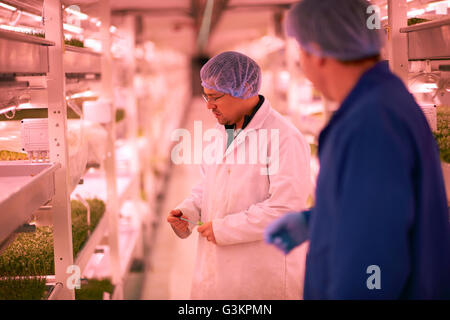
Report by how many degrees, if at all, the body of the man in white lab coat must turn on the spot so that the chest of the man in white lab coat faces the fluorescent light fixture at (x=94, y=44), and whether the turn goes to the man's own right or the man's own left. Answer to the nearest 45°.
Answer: approximately 90° to the man's own right

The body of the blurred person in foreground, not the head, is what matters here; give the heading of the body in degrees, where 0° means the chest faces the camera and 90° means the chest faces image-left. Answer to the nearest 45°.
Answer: approximately 135°

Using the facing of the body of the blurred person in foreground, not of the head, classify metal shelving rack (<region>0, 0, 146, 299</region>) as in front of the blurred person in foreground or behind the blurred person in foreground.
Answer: in front

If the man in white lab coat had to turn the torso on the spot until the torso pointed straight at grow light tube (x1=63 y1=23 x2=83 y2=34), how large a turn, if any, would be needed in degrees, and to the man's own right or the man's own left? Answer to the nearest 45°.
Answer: approximately 90° to the man's own right

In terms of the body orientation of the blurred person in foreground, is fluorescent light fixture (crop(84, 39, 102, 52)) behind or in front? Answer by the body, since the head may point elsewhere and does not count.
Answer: in front

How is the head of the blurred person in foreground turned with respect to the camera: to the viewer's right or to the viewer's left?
to the viewer's left

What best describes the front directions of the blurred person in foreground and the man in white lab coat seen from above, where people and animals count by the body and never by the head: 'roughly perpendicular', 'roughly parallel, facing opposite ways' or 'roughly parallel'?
roughly perpendicular

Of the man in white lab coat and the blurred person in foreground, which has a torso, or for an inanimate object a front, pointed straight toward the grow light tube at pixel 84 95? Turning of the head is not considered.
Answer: the blurred person in foreground

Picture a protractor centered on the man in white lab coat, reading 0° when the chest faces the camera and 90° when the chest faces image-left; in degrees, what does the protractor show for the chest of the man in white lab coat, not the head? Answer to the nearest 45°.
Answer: approximately 45°

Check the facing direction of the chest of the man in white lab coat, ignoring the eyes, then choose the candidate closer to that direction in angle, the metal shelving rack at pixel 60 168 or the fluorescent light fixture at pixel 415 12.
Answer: the metal shelving rack
